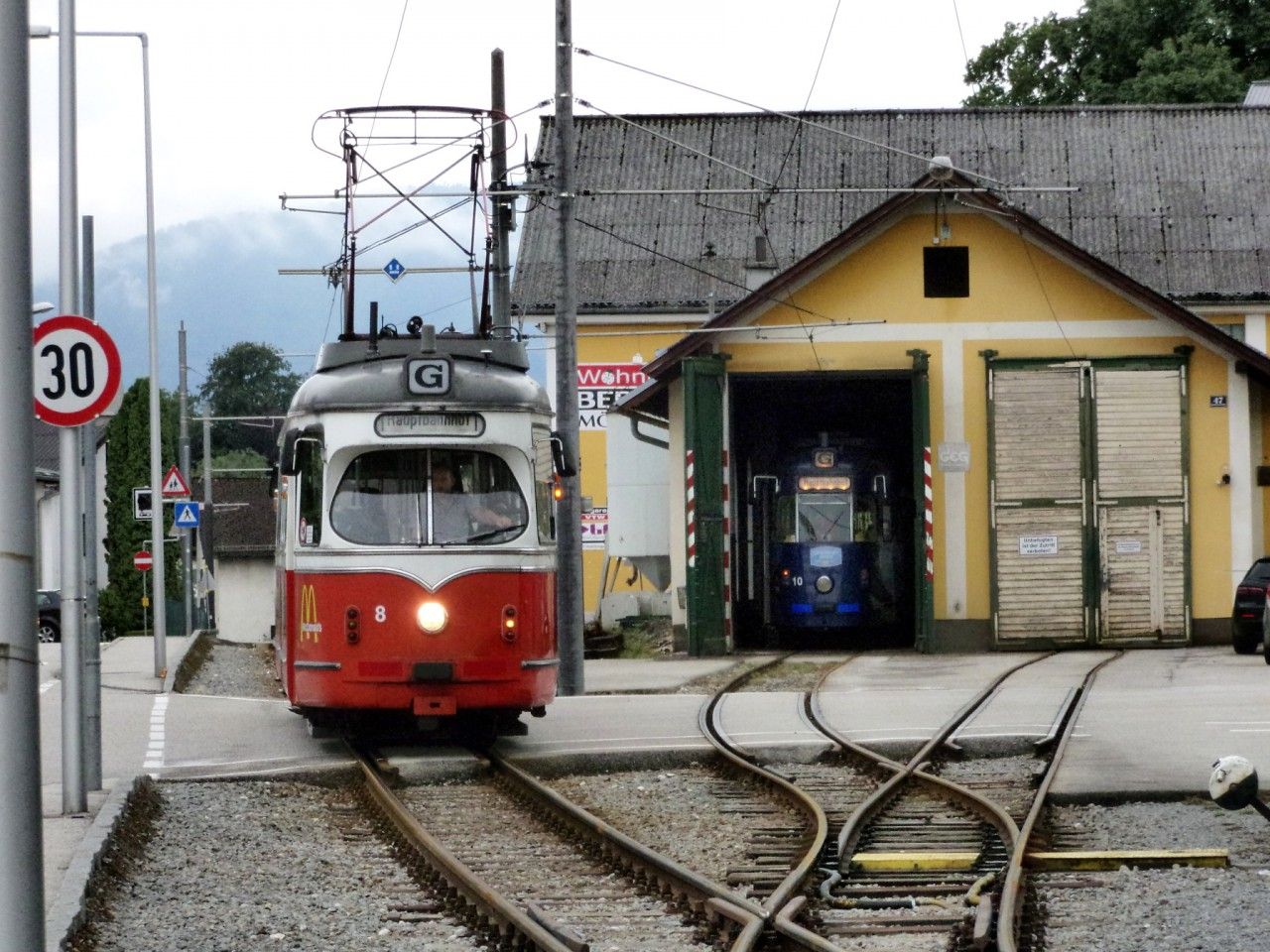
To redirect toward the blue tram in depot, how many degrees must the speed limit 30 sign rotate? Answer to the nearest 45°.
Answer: approximately 135° to its left

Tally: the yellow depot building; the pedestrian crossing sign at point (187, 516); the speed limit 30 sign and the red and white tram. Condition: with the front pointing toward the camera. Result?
4

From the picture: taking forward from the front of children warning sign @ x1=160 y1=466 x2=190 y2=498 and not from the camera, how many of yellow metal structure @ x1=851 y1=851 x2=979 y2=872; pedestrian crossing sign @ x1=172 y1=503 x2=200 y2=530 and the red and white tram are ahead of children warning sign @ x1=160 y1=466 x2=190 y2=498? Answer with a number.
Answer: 2

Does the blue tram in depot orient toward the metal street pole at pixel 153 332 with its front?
no

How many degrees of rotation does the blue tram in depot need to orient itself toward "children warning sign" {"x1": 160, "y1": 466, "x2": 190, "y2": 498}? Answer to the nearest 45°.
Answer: approximately 90° to its right

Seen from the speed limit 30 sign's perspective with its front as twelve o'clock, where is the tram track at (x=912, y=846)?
The tram track is roughly at 10 o'clock from the speed limit 30 sign.

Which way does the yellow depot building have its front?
toward the camera

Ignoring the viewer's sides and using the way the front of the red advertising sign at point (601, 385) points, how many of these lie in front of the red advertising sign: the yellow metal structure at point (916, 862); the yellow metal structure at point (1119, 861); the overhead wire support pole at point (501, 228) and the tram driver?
4

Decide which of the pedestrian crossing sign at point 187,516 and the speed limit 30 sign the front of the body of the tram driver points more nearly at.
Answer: the speed limit 30 sign

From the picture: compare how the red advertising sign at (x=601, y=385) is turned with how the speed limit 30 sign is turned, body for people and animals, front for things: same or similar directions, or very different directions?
same or similar directions

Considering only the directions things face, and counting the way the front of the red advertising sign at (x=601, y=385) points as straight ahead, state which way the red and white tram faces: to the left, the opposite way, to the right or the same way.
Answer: the same way

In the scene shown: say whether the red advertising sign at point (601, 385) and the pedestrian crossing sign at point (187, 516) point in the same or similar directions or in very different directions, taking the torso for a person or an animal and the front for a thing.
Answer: same or similar directions

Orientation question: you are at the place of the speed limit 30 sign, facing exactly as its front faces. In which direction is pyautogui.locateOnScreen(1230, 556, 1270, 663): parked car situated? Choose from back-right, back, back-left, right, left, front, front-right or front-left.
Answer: back-left

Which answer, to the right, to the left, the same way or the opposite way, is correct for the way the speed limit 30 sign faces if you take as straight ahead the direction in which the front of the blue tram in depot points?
the same way

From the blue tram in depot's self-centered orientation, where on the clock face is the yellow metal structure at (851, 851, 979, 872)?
The yellow metal structure is roughly at 12 o'clock from the blue tram in depot.

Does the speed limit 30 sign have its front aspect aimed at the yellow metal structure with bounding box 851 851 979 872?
no

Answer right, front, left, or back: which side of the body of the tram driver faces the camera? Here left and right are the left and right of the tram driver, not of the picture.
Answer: front

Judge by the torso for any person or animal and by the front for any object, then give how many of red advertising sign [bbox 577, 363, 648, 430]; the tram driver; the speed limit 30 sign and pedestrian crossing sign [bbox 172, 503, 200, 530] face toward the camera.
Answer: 4

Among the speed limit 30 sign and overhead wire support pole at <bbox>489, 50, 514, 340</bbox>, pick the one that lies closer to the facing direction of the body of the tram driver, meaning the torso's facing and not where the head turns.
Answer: the speed limit 30 sign

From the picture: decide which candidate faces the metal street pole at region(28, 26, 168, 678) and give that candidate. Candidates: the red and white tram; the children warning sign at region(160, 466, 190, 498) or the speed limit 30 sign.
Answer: the children warning sign
